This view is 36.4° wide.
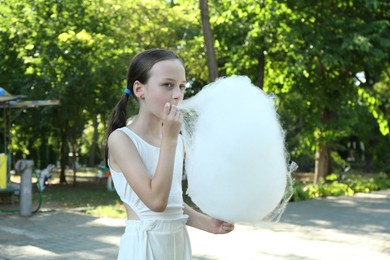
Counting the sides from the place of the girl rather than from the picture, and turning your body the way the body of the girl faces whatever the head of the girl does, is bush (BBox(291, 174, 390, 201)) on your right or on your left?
on your left

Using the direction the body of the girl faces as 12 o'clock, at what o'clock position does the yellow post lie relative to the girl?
The yellow post is roughly at 7 o'clock from the girl.

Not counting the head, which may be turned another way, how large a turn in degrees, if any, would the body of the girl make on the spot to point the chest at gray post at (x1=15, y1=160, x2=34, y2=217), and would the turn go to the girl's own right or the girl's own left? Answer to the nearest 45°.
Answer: approximately 135° to the girl's own left

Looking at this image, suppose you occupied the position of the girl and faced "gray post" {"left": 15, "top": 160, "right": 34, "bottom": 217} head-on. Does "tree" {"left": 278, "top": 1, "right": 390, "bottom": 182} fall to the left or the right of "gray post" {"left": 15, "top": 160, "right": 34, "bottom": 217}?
right

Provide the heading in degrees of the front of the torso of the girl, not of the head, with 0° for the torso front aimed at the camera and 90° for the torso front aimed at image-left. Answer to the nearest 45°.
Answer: approximately 315°

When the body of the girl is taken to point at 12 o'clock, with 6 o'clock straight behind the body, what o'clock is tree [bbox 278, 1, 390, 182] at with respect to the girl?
The tree is roughly at 8 o'clock from the girl.
